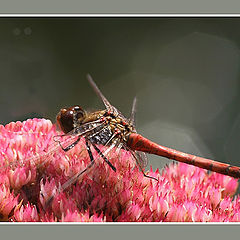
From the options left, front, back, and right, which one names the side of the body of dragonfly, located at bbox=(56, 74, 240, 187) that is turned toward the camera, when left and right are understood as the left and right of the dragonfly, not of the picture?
left
